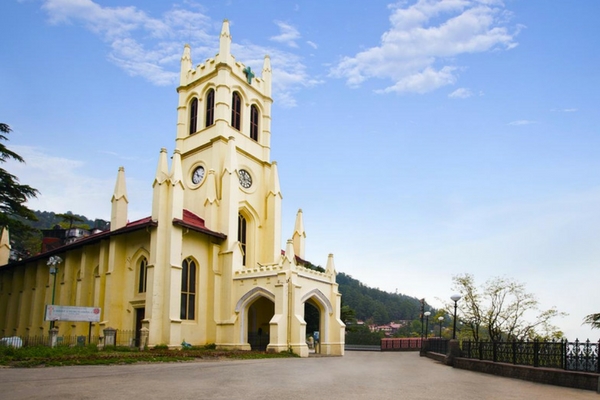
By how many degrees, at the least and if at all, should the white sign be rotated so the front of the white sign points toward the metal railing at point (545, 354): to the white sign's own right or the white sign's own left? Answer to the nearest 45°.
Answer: approximately 45° to the white sign's own left

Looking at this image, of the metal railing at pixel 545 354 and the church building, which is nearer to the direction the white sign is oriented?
the metal railing

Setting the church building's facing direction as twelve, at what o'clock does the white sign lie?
The white sign is roughly at 3 o'clock from the church building.

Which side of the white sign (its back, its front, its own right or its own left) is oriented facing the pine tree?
back

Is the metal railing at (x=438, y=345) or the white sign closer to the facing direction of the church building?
the metal railing

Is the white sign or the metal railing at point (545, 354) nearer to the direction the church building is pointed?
the metal railing

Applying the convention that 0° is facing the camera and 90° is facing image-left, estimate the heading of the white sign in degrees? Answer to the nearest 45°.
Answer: approximately 0°

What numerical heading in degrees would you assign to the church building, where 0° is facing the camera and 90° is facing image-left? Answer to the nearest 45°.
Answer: approximately 315°

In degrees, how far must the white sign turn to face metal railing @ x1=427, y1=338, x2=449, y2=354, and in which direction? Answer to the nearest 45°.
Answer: approximately 90° to its left
